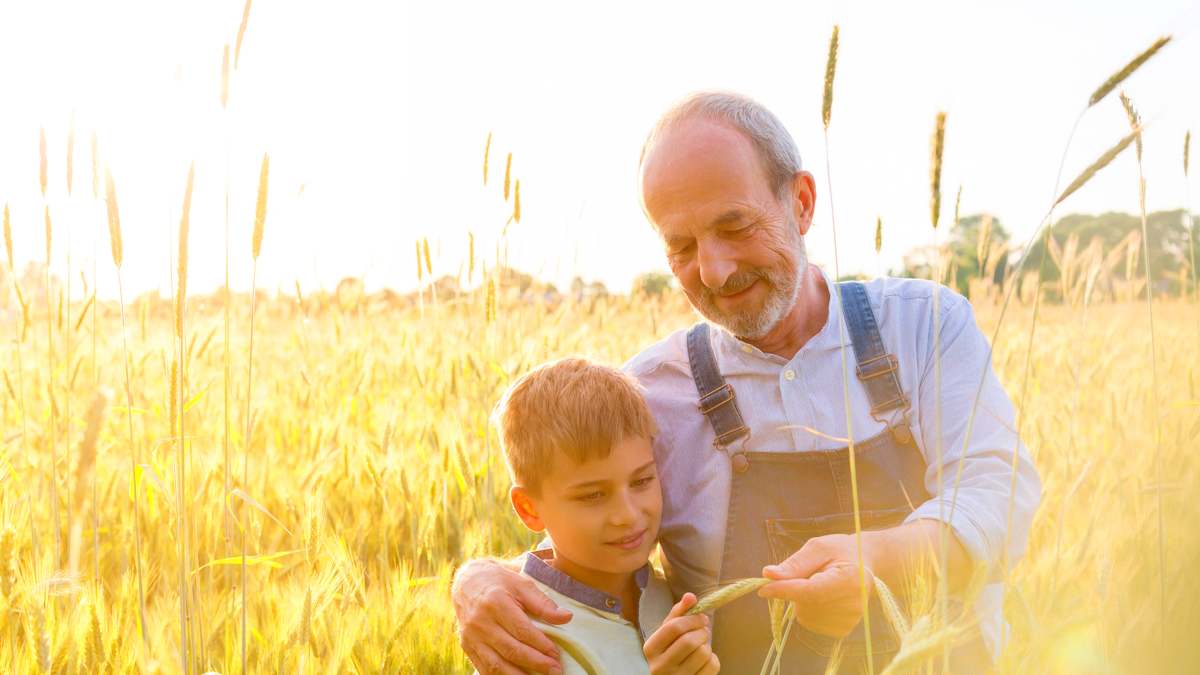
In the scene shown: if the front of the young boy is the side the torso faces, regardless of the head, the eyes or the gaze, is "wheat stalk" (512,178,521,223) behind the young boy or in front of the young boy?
behind

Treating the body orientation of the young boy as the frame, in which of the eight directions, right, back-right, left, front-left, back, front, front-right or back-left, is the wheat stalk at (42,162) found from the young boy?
back-right

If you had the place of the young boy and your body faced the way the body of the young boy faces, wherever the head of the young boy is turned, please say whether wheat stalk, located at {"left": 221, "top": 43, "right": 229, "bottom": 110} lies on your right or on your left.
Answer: on your right

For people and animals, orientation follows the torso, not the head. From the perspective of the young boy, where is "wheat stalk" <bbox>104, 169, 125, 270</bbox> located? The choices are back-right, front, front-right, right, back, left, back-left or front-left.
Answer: right

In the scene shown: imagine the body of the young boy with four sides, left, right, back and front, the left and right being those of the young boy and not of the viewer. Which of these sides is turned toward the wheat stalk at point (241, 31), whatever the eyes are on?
right

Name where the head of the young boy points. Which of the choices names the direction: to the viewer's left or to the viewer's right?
to the viewer's right

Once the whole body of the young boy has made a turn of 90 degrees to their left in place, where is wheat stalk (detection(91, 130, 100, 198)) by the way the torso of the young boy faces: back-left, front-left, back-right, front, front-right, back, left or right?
back-left

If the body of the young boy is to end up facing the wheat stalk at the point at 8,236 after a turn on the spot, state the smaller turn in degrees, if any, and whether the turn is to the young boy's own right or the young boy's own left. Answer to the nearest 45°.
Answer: approximately 135° to the young boy's own right

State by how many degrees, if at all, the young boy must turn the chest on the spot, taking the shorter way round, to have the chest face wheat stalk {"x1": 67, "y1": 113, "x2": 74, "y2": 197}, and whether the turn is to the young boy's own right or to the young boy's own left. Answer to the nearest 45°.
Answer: approximately 135° to the young boy's own right

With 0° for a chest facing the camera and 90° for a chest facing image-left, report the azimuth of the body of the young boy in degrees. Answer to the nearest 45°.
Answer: approximately 315°

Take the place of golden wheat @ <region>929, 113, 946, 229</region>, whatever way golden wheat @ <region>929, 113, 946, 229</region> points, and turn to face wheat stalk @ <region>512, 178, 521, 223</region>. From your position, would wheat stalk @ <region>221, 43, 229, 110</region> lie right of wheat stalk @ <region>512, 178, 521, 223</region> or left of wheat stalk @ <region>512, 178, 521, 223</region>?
left
